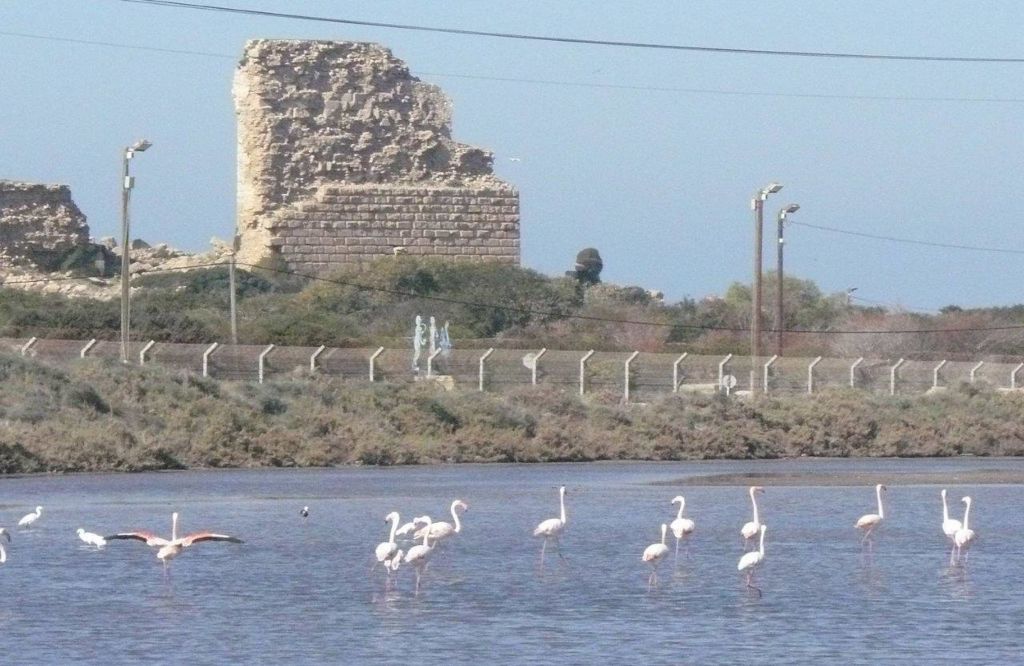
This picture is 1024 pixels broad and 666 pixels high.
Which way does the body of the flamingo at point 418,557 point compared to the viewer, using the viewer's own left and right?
facing to the right of the viewer

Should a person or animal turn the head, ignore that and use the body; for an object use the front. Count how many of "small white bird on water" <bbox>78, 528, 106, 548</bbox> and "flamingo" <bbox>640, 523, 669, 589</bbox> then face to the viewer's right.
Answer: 1

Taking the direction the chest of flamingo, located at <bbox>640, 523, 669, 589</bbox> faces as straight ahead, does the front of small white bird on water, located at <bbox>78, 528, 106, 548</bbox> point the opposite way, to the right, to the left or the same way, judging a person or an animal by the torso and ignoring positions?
the opposite way

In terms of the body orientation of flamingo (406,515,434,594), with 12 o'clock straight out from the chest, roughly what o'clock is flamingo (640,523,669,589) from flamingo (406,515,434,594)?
flamingo (640,523,669,589) is roughly at 12 o'clock from flamingo (406,515,434,594).

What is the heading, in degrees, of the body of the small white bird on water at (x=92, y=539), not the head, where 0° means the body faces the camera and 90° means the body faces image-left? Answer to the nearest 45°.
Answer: approximately 90°

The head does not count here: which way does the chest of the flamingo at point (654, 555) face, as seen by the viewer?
to the viewer's right

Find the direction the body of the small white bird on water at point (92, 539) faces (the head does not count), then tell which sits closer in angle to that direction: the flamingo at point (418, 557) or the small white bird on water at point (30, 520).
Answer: the small white bird on water

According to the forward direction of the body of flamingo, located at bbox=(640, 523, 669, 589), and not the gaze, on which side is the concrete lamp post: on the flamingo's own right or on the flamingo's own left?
on the flamingo's own left
